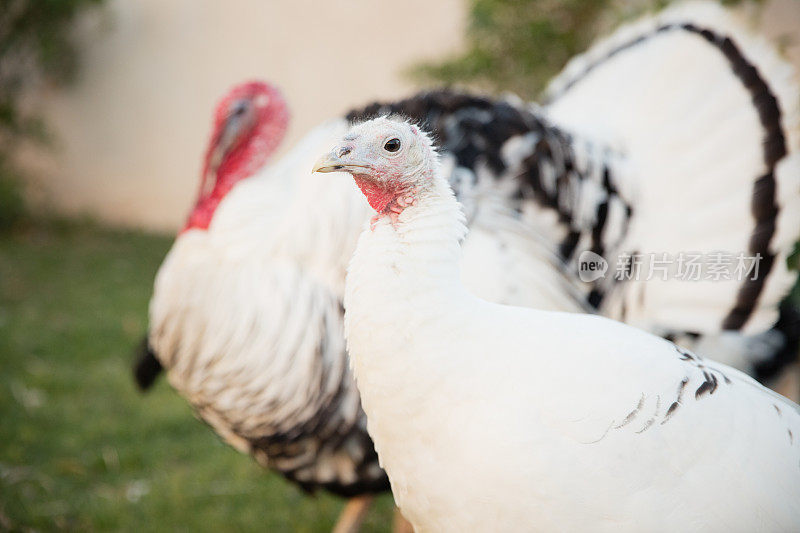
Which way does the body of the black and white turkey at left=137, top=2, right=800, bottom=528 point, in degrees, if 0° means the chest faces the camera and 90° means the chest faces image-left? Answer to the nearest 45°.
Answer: approximately 90°
